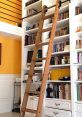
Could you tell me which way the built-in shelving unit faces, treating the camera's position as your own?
facing the viewer and to the left of the viewer
